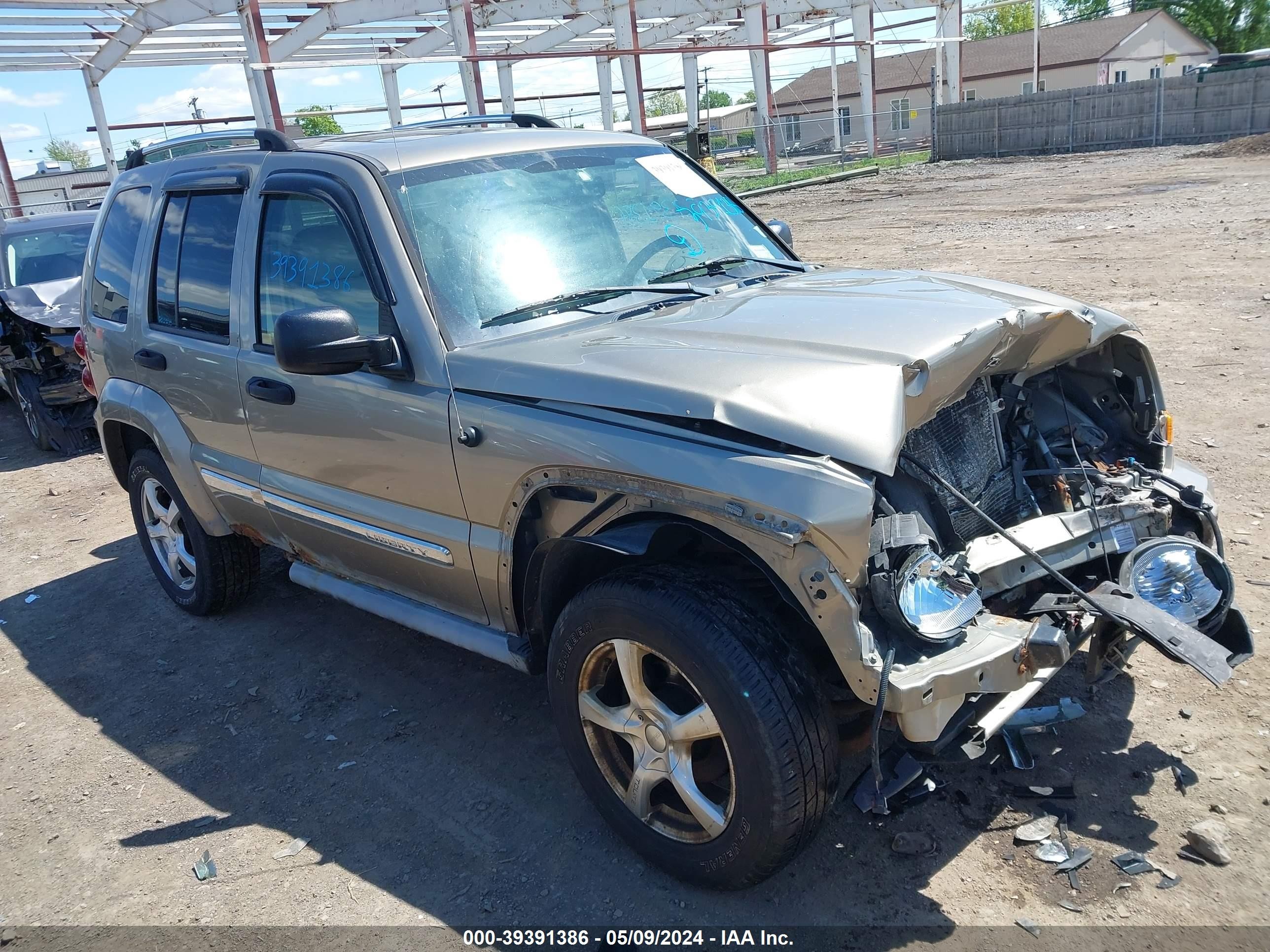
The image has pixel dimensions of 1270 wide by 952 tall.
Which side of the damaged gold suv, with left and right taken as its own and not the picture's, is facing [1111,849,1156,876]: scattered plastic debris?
front

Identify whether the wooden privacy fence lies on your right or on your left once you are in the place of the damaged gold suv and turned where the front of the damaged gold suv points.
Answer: on your left

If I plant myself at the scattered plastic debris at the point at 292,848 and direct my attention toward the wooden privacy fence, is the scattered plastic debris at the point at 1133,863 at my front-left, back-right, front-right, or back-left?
front-right

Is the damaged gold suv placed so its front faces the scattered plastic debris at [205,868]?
no

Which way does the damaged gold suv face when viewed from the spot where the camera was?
facing the viewer and to the right of the viewer

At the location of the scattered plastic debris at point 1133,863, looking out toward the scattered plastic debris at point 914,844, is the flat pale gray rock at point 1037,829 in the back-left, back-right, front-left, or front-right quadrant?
front-right

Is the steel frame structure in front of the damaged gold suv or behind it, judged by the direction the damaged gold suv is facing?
behind
